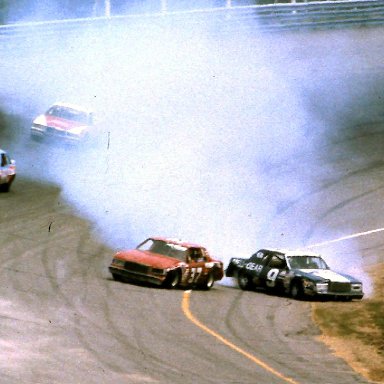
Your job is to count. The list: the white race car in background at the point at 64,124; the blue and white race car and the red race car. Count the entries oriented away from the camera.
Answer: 0

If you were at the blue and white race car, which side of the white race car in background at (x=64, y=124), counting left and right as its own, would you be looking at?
left

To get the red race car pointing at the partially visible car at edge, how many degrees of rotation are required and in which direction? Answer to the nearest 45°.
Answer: approximately 90° to its right

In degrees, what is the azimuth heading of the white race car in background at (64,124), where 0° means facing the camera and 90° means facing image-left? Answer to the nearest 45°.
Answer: approximately 45°

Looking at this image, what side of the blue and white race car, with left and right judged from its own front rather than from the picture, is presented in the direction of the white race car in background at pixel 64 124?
back

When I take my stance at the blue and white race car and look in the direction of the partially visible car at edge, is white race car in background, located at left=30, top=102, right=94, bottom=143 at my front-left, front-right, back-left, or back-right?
front-right

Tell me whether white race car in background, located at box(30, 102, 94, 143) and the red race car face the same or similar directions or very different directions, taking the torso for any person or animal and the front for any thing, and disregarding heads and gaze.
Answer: same or similar directions

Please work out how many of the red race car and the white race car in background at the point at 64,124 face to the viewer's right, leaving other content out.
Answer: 0

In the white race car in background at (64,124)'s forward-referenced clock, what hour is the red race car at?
The red race car is roughly at 10 o'clock from the white race car in background.

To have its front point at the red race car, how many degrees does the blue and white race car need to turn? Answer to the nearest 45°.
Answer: approximately 135° to its right

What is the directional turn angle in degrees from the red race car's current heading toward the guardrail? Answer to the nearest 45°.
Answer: approximately 135° to its right
